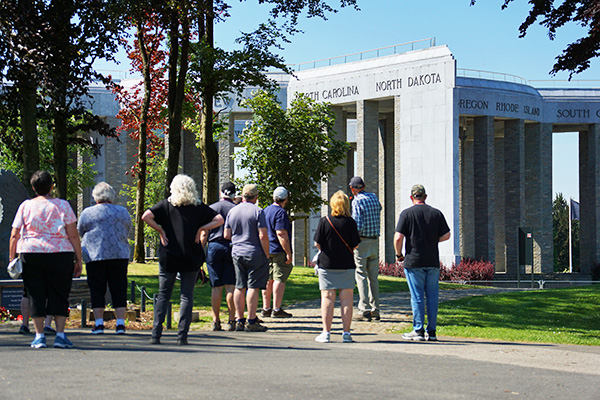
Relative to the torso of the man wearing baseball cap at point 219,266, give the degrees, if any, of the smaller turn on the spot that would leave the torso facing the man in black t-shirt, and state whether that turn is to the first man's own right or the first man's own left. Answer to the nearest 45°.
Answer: approximately 90° to the first man's own right

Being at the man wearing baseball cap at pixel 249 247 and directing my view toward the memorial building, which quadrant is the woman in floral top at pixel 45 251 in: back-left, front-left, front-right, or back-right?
back-left

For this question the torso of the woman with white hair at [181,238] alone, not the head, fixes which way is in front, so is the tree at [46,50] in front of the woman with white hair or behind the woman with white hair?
in front

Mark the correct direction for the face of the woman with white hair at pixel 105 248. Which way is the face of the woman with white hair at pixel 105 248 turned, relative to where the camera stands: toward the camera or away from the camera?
away from the camera

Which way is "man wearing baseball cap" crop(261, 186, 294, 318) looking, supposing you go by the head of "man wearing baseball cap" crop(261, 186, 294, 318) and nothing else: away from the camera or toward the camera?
away from the camera

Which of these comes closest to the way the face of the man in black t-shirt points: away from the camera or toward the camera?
away from the camera

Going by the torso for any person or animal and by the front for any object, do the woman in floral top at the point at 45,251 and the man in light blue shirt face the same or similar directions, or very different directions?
same or similar directions

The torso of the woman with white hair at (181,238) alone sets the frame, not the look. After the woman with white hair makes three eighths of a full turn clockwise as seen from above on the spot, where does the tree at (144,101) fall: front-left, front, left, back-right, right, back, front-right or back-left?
back-left

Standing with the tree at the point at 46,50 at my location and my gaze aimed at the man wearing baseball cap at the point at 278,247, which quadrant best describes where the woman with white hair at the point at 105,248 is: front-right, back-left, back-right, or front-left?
front-right

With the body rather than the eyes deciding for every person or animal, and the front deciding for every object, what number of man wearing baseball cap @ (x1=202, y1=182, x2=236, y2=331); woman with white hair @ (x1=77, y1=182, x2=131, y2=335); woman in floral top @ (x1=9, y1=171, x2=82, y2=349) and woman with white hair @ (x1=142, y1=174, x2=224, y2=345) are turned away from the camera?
4

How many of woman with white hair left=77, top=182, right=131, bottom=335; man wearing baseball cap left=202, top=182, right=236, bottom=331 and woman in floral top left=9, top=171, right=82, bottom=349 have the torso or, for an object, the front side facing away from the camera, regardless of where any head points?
3

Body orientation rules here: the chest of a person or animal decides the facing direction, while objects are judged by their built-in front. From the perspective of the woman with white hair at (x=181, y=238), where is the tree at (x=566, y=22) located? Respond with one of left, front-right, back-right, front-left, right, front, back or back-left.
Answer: front-right

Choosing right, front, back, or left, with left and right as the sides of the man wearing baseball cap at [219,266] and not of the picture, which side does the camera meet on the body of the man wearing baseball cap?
back

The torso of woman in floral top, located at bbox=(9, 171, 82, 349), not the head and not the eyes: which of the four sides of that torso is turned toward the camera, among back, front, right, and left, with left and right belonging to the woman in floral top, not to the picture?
back

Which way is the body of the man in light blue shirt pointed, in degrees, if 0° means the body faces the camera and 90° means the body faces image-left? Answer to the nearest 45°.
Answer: approximately 135°

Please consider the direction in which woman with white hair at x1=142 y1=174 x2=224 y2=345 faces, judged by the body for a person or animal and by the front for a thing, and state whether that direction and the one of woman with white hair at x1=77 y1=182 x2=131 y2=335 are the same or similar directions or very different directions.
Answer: same or similar directions

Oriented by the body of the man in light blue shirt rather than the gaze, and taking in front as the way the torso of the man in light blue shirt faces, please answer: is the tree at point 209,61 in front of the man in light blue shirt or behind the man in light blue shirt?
in front

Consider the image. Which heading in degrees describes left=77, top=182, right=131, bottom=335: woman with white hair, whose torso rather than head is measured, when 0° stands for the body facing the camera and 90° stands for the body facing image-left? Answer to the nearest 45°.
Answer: approximately 180°

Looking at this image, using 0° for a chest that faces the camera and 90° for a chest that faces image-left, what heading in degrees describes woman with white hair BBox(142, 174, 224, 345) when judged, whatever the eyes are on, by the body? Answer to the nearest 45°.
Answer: approximately 180°
